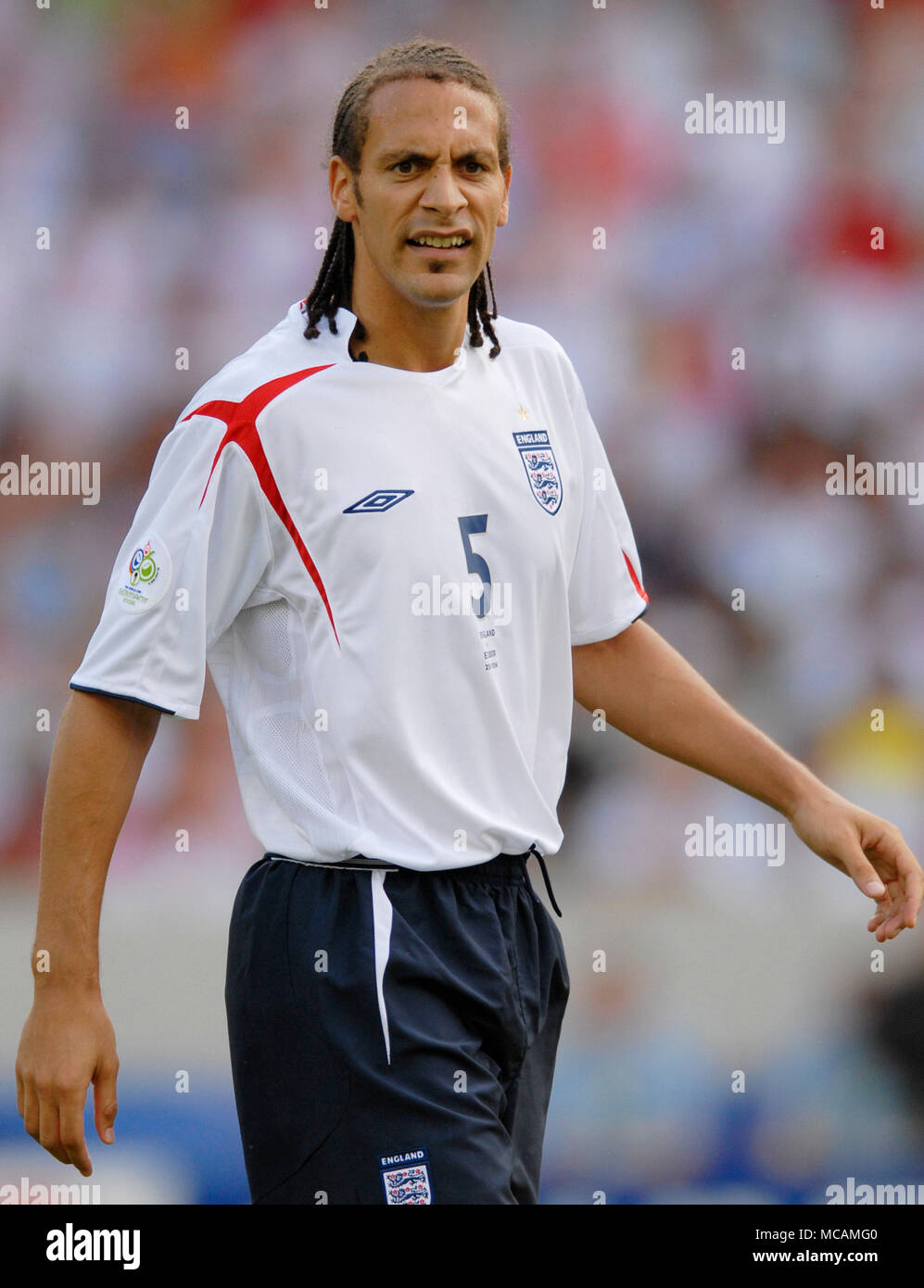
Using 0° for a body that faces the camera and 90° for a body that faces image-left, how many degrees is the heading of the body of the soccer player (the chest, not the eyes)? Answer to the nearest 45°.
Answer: approximately 315°
